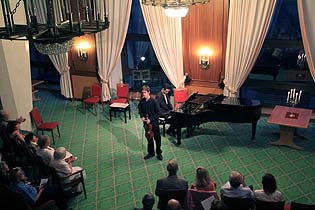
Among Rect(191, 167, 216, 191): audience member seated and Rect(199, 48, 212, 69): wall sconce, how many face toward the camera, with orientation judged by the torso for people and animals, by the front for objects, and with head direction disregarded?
1

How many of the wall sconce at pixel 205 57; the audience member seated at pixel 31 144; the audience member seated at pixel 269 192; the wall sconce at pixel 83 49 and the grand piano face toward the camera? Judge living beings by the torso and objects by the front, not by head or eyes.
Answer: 2

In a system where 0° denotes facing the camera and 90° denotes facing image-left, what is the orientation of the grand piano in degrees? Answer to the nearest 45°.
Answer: approximately 90°

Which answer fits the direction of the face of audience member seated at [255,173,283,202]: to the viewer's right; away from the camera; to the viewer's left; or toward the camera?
away from the camera

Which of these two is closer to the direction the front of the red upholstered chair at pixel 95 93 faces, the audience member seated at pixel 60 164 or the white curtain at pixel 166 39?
the audience member seated

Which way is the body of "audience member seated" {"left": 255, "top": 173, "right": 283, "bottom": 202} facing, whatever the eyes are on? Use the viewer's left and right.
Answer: facing away from the viewer

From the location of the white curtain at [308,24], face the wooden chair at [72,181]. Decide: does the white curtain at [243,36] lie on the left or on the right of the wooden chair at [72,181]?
right

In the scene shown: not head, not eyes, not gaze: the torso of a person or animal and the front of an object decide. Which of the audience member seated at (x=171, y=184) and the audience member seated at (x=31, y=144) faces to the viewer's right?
the audience member seated at (x=31, y=144)

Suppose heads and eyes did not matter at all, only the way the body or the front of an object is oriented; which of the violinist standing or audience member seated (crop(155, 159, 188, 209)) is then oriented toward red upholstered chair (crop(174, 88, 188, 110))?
the audience member seated

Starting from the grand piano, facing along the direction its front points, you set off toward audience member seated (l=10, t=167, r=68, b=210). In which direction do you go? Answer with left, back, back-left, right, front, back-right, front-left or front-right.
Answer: front-left

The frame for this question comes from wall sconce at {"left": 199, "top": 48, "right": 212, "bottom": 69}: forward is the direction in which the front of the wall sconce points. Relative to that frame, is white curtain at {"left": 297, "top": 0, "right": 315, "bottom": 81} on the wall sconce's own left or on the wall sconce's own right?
on the wall sconce's own left

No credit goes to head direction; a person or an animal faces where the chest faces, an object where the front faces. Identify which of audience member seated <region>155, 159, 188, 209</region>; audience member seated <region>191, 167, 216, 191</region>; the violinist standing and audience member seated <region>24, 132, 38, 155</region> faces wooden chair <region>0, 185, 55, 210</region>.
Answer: the violinist standing

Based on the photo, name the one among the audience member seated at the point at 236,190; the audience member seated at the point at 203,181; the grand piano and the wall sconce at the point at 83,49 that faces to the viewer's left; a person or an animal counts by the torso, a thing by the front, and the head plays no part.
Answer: the grand piano

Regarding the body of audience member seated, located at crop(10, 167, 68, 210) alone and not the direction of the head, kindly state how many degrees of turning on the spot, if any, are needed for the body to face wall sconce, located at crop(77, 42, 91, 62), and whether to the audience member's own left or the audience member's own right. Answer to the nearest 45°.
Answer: approximately 90° to the audience member's own left

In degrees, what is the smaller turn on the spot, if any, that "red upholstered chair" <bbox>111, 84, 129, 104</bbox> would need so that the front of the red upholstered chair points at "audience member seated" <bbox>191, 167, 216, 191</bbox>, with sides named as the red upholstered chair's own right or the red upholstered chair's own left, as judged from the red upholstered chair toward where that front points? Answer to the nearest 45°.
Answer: approximately 45° to the red upholstered chair's own left

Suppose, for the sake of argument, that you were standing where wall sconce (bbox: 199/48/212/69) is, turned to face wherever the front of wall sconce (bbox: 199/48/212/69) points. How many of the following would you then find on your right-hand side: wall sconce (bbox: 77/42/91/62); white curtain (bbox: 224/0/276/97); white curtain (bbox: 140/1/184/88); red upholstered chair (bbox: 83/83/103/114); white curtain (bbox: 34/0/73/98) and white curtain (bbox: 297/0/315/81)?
4

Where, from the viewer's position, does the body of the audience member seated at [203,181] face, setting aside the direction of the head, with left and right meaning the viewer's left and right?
facing away from the viewer

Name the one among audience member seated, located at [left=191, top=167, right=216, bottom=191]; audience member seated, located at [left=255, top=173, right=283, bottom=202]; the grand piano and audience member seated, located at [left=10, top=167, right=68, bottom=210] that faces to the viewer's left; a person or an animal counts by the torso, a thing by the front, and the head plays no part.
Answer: the grand piano
